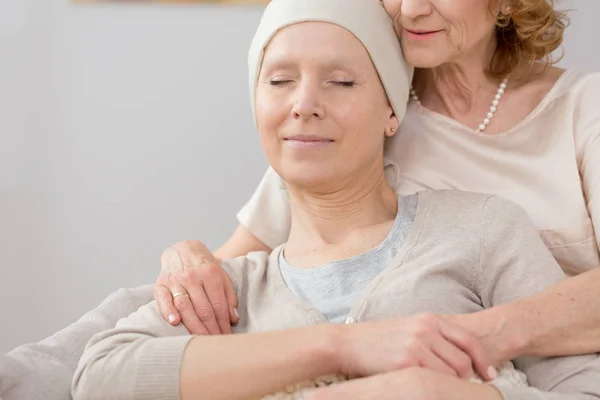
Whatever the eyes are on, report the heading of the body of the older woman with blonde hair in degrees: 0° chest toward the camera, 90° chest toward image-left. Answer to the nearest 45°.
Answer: approximately 45°
